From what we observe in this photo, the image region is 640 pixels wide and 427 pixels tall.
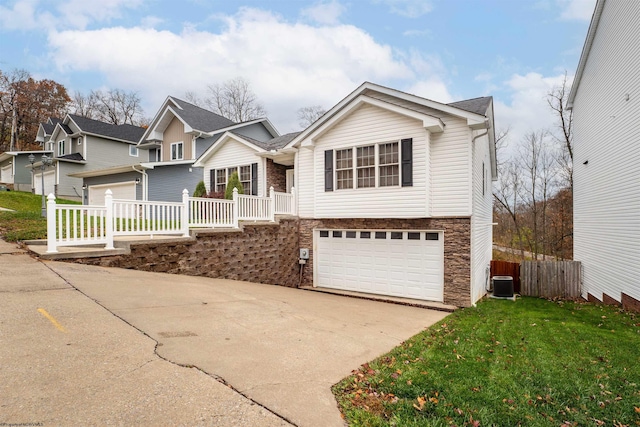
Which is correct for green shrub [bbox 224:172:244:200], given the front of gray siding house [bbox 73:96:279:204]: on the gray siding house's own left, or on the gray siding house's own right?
on the gray siding house's own left

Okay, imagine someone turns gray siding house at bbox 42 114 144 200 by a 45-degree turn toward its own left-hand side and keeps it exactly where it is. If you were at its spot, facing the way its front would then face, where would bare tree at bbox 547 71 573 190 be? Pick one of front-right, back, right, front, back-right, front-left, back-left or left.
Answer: front-left

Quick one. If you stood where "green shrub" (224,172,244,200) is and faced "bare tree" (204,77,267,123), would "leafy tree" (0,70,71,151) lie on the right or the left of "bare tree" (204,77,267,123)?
left

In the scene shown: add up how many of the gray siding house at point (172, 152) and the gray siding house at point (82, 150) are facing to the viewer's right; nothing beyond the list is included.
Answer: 0

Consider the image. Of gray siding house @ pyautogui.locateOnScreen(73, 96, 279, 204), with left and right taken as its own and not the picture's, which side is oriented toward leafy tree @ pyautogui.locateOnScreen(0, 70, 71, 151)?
right

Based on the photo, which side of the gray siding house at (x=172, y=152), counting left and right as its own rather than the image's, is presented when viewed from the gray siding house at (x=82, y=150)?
right

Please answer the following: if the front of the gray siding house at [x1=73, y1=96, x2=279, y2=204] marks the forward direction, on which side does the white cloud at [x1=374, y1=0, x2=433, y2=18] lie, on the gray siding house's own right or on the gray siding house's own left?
on the gray siding house's own left

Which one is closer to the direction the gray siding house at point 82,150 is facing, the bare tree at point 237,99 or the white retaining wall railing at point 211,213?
the white retaining wall railing

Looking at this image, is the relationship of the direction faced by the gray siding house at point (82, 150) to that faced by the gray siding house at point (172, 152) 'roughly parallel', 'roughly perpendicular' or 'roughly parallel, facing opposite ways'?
roughly parallel

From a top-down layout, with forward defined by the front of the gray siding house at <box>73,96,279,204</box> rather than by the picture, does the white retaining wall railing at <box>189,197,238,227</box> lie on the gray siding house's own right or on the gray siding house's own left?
on the gray siding house's own left

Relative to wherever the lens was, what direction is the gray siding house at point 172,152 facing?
facing the viewer and to the left of the viewer
